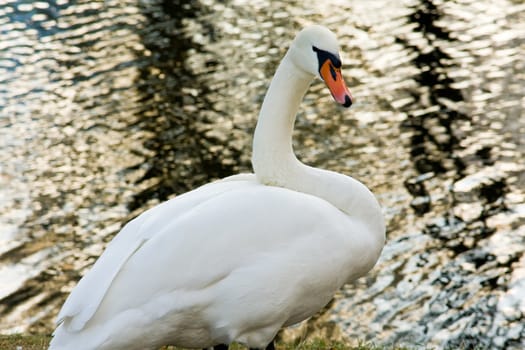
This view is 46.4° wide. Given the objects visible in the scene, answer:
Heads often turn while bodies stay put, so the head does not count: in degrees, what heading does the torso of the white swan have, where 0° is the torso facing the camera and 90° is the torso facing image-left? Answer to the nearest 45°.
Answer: approximately 270°
